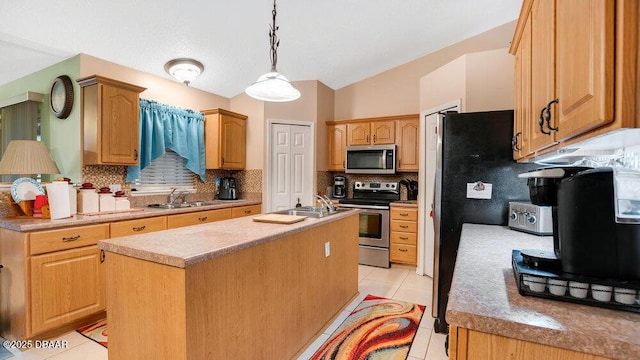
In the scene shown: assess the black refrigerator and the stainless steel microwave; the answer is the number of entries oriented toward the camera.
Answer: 1

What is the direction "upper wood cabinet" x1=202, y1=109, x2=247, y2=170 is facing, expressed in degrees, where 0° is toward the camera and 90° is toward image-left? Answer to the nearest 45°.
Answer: approximately 315°

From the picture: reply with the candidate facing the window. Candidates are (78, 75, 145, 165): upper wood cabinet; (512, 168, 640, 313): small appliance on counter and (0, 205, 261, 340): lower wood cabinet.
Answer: the small appliance on counter

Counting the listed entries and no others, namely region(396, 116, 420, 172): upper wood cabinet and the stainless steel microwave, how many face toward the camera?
2

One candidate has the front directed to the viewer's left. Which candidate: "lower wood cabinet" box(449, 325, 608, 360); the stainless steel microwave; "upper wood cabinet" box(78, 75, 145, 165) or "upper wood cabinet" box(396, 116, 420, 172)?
the lower wood cabinet

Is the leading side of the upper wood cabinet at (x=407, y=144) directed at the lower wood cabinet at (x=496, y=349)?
yes

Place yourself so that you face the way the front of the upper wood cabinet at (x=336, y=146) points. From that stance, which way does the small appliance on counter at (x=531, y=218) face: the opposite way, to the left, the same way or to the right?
to the right
